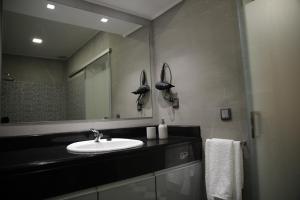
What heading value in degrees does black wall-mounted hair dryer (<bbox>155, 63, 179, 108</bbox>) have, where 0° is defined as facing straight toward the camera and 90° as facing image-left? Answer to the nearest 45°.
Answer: approximately 45°

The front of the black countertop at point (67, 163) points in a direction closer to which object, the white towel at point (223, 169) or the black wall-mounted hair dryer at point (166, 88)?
the white towel

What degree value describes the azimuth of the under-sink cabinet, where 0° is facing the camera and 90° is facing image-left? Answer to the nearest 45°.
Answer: approximately 315°
